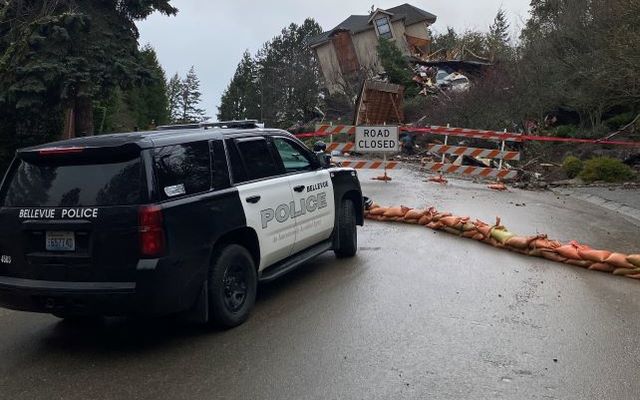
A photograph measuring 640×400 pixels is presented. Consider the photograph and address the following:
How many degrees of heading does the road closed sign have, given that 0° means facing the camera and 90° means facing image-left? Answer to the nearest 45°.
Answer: approximately 0°

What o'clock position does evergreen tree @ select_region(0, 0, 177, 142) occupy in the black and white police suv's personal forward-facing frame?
The evergreen tree is roughly at 10 o'clock from the black and white police suv.

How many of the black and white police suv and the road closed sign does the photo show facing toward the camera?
1

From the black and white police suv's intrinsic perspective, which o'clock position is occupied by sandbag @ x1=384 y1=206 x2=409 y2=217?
The sandbag is roughly at 12 o'clock from the black and white police suv.

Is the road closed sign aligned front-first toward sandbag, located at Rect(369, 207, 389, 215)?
yes

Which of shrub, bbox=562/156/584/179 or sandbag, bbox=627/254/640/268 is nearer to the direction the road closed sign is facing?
the sandbag

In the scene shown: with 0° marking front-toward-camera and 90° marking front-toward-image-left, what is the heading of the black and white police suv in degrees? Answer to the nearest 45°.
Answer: approximately 225°

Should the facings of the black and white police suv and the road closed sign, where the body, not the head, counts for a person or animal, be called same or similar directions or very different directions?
very different directions

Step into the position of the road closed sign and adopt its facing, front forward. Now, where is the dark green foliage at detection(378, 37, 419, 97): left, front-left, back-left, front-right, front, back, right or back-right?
back
